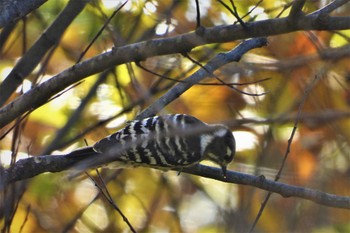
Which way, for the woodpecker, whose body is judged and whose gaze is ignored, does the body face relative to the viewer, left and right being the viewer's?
facing to the right of the viewer
